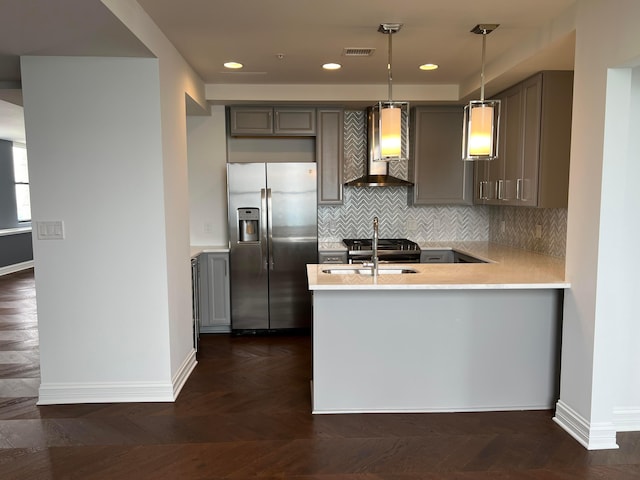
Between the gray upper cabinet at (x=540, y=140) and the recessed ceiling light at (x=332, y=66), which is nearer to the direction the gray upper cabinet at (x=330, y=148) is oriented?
the recessed ceiling light

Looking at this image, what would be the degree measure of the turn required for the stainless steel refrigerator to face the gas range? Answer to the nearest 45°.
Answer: approximately 90° to its left

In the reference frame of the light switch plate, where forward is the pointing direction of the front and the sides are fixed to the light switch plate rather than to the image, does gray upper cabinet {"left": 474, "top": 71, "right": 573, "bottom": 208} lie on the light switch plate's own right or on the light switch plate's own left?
on the light switch plate's own left

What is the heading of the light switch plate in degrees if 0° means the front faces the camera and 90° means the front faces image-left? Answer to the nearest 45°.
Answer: approximately 0°

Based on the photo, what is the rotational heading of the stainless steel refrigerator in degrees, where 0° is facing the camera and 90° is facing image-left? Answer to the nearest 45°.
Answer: approximately 0°

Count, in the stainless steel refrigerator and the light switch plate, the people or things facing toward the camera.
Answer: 2

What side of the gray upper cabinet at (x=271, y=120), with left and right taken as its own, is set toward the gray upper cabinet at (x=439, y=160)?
left

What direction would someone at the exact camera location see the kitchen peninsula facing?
facing away from the viewer

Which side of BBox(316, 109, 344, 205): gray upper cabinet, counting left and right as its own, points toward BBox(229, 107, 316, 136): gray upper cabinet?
right

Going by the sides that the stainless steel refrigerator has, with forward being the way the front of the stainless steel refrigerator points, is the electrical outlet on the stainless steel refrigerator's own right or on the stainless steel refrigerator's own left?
on the stainless steel refrigerator's own left

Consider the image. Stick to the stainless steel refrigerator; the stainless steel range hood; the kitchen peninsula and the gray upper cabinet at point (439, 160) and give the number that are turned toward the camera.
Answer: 3
